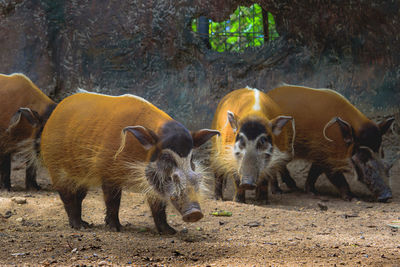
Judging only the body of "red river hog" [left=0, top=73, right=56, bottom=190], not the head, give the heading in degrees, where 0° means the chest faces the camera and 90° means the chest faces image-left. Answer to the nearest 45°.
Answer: approximately 270°

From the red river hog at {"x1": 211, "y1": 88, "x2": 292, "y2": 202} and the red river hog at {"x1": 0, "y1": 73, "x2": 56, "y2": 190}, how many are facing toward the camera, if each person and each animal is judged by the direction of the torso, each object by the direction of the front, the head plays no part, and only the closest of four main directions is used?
1

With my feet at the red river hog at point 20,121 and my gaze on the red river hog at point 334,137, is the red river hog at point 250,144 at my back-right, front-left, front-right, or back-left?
front-right

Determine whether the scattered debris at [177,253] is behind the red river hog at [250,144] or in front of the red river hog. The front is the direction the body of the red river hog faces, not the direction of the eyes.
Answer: in front

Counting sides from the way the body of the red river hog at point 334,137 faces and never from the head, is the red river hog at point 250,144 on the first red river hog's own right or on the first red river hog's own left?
on the first red river hog's own right

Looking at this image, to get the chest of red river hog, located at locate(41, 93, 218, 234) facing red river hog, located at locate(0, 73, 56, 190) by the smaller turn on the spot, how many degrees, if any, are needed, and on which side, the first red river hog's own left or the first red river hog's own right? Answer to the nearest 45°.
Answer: approximately 180°

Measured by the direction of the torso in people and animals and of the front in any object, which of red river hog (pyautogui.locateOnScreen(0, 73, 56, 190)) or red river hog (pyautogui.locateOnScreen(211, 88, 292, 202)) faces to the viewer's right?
red river hog (pyautogui.locateOnScreen(0, 73, 56, 190))

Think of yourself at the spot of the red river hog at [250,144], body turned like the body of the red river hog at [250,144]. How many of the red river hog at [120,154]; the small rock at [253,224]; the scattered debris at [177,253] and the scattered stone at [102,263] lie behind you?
0

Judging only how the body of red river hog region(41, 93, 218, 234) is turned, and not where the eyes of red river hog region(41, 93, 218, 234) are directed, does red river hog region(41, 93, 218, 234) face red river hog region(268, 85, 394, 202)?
no

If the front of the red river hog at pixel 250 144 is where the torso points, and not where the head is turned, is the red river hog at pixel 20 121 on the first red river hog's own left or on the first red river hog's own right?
on the first red river hog's own right

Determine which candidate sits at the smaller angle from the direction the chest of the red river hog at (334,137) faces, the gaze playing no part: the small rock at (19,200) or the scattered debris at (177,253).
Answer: the scattered debris

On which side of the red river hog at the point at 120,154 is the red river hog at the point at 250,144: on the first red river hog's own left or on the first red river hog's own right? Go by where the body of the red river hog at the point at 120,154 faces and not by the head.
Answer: on the first red river hog's own left

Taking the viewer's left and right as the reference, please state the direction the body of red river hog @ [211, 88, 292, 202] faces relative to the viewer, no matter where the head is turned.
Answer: facing the viewer

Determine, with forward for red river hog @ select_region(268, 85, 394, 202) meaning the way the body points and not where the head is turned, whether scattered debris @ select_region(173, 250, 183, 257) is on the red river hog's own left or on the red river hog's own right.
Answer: on the red river hog's own right

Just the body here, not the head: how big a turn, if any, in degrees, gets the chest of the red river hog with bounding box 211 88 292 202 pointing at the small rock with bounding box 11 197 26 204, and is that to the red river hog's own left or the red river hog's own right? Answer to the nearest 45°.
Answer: approximately 90° to the red river hog's own right

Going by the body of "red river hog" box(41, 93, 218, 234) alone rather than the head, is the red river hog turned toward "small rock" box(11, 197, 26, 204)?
no

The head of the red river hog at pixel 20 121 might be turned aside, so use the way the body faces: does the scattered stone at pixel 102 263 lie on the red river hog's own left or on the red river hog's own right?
on the red river hog's own right
